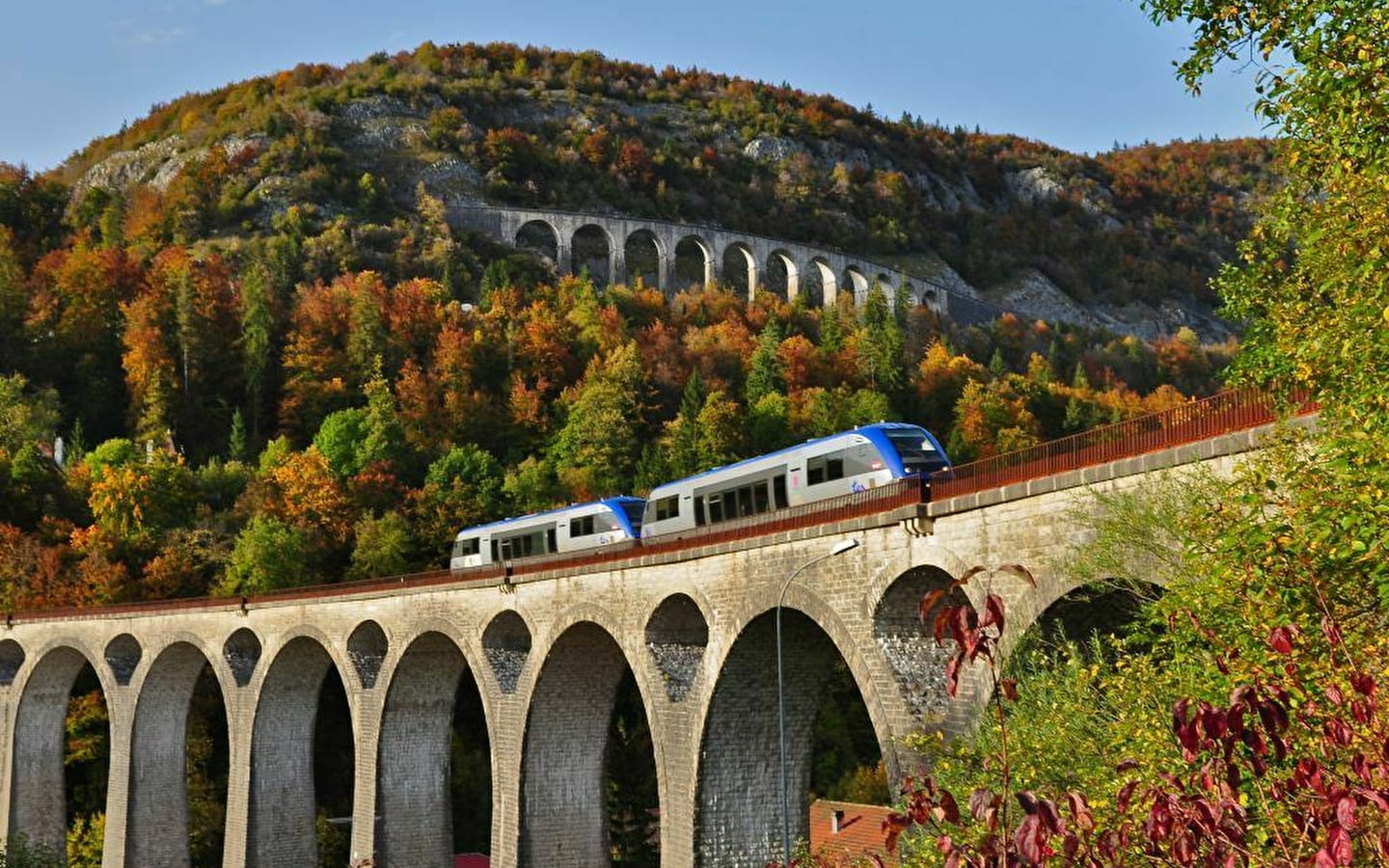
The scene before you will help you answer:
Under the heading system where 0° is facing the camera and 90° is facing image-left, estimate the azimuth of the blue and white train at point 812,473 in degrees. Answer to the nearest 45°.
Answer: approximately 315°
